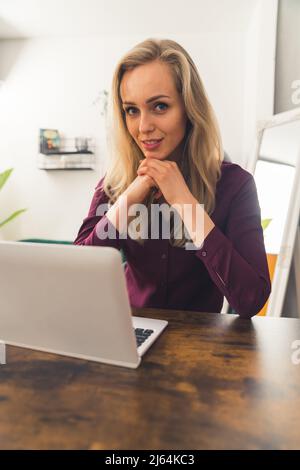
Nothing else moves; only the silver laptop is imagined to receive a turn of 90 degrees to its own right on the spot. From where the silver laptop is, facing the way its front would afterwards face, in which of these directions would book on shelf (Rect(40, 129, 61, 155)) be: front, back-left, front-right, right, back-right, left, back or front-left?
back-left

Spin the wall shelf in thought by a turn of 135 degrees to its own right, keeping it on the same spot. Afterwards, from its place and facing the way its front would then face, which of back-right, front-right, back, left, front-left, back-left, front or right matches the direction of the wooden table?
back-left

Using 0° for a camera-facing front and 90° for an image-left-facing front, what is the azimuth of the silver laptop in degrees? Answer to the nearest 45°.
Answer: approximately 225°

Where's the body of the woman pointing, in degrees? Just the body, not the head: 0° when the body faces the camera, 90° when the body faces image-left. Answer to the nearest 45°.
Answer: approximately 45°

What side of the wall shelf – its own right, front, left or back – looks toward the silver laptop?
front

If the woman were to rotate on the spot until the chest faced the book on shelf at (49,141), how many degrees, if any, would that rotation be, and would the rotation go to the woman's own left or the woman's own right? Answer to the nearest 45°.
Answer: approximately 90° to the woman's own right

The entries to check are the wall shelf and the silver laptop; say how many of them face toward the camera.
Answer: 1

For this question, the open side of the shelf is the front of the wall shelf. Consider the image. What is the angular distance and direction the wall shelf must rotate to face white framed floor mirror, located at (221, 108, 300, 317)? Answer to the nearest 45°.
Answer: approximately 45° to its left

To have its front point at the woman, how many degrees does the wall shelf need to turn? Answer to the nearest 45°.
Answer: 0° — it already faces them
